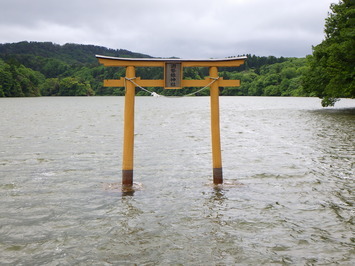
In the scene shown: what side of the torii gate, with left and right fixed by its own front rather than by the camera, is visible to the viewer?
front

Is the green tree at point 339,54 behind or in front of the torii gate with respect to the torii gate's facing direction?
behind
